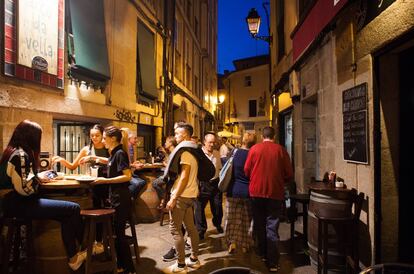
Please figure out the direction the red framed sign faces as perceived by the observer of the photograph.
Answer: facing the viewer and to the right of the viewer

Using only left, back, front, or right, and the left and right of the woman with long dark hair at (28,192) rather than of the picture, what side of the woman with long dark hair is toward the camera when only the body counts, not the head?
right

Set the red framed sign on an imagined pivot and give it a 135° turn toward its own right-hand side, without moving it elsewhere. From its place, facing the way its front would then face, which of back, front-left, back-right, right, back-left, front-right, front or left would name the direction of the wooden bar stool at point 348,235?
back-left

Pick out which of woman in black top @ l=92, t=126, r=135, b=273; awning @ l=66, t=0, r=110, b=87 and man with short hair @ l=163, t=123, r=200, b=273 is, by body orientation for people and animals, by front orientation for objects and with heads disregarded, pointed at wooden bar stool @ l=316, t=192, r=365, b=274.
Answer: the awning

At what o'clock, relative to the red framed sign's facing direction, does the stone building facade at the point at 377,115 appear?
The stone building facade is roughly at 12 o'clock from the red framed sign.

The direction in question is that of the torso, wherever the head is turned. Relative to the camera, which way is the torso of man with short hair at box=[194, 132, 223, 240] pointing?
toward the camera

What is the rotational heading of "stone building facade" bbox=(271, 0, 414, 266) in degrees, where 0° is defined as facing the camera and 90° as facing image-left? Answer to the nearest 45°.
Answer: approximately 45°

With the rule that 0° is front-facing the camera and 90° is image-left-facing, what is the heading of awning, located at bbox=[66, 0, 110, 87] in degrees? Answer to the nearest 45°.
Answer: approximately 315°

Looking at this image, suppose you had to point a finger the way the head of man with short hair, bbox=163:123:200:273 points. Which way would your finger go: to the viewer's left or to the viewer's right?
to the viewer's left

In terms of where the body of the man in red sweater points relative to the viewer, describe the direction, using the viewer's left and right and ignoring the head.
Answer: facing away from the viewer

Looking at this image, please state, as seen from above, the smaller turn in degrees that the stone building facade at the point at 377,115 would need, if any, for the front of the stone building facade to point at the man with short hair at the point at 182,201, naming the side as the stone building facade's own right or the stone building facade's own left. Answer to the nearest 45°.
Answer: approximately 45° to the stone building facade's own right

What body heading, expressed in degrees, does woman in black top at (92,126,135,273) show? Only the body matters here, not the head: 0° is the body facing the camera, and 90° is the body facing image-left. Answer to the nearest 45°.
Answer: approximately 90°
